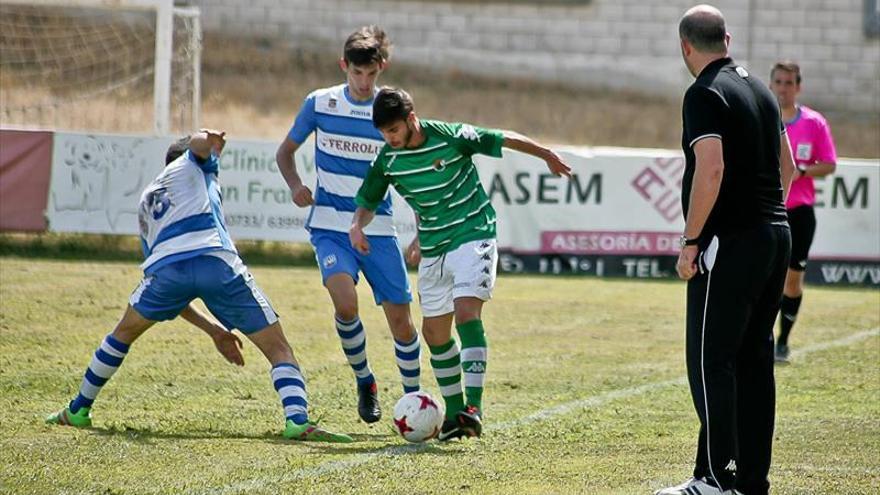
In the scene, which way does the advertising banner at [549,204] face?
toward the camera

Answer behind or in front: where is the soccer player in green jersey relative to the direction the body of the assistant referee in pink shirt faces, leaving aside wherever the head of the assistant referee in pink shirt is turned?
in front

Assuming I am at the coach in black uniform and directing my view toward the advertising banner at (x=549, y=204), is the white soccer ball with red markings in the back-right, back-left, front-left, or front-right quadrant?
front-left

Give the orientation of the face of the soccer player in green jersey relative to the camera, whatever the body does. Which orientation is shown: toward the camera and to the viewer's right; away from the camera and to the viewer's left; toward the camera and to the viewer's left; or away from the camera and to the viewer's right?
toward the camera and to the viewer's left

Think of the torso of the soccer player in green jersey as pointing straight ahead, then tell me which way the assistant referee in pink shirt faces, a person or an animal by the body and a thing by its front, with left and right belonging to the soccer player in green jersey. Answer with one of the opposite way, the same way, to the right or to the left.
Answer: the same way

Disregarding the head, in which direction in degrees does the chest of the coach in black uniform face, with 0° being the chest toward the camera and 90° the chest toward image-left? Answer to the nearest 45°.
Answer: approximately 135°

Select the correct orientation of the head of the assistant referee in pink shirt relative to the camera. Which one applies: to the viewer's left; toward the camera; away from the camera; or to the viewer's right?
toward the camera

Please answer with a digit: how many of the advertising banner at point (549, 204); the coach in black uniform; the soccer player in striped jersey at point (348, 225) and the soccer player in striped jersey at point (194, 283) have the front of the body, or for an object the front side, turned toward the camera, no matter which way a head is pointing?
2

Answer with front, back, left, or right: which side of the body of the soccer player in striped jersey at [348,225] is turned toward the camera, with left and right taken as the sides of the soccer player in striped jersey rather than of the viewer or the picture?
front

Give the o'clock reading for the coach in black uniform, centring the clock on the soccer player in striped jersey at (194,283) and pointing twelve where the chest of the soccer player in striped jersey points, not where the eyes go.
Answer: The coach in black uniform is roughly at 3 o'clock from the soccer player in striped jersey.

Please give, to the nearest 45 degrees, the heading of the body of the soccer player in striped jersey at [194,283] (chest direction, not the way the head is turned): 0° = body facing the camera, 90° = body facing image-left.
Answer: approximately 225°

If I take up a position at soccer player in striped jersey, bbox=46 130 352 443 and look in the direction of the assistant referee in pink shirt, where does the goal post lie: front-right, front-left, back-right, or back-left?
front-left

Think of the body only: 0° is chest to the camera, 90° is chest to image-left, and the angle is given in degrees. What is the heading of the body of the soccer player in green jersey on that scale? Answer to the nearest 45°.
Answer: approximately 45°

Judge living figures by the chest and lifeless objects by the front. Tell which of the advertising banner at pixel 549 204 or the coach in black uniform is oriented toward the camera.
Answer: the advertising banner

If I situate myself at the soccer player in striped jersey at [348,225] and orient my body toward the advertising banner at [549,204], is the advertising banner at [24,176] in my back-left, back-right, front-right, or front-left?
front-left

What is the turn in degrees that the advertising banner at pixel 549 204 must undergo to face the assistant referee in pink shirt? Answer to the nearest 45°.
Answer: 0° — it already faces them

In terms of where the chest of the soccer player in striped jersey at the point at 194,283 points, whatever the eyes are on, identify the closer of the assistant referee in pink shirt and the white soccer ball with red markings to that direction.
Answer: the assistant referee in pink shirt

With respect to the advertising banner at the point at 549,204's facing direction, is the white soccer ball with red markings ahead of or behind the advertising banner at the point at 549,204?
ahead
